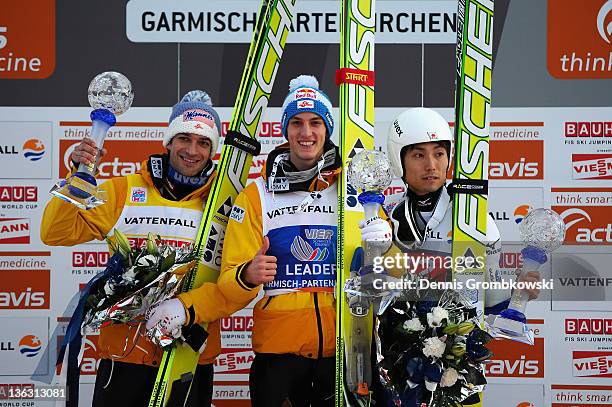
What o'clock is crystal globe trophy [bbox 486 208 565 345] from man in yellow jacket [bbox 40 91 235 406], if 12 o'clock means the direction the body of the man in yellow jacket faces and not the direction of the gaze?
The crystal globe trophy is roughly at 10 o'clock from the man in yellow jacket.

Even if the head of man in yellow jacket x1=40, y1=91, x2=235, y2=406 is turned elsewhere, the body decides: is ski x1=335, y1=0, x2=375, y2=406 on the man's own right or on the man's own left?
on the man's own left

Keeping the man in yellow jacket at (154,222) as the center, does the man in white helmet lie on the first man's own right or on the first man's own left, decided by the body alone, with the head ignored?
on the first man's own left

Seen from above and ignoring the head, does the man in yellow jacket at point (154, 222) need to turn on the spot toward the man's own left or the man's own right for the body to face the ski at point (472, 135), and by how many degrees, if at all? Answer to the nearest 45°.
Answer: approximately 90° to the man's own left

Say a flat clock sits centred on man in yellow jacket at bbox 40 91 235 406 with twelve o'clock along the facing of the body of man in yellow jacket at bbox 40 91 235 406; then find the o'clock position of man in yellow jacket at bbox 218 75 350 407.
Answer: man in yellow jacket at bbox 218 75 350 407 is roughly at 10 o'clock from man in yellow jacket at bbox 40 91 235 406.

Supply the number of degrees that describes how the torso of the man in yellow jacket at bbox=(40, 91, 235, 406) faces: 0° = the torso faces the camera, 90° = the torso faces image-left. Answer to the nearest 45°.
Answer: approximately 0°
